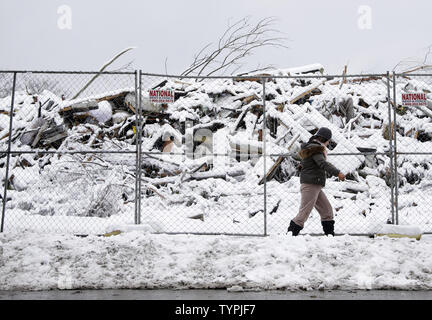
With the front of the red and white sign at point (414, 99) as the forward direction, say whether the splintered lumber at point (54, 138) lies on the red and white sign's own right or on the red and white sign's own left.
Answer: on the red and white sign's own right

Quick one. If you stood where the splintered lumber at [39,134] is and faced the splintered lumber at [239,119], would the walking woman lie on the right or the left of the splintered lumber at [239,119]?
right

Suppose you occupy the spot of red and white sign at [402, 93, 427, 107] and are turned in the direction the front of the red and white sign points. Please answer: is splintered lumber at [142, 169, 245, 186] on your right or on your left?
on your right

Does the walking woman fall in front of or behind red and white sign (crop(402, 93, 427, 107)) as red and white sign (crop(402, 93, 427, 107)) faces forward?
in front

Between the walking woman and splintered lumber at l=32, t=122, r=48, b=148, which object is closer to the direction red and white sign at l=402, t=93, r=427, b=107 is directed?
the walking woman

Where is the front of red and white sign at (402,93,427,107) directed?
toward the camera

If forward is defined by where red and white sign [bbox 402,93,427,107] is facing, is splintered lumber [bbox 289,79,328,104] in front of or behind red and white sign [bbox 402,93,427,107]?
behind

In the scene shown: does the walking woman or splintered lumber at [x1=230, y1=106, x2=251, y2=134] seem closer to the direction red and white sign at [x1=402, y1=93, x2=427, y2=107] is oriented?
the walking woman

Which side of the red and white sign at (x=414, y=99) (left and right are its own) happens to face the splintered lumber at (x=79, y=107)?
right

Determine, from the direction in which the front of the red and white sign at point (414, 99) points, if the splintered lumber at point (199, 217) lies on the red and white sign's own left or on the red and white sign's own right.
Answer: on the red and white sign's own right

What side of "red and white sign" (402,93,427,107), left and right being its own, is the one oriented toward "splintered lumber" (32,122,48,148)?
right
